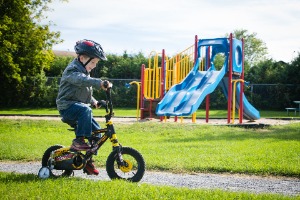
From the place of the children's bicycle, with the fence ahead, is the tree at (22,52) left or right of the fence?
left

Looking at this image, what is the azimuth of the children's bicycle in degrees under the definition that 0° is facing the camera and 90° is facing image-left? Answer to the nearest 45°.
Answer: approximately 270°

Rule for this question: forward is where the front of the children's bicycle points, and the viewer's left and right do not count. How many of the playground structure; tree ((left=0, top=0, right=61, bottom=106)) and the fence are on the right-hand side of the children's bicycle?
0

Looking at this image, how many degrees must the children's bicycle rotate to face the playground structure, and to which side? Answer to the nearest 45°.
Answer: approximately 90° to its left

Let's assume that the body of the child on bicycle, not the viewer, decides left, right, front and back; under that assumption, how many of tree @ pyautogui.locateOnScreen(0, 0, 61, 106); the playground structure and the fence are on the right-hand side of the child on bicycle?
0

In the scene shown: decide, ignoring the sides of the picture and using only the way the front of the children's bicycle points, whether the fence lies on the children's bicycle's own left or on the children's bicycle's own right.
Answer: on the children's bicycle's own left

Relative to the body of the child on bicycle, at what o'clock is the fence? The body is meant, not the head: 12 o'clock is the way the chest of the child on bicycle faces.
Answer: The fence is roughly at 10 o'clock from the child on bicycle.

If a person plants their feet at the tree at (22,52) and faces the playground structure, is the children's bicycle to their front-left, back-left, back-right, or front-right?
front-right

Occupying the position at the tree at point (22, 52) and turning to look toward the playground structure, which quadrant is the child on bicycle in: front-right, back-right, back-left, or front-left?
front-right

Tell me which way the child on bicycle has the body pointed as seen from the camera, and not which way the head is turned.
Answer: to the viewer's right

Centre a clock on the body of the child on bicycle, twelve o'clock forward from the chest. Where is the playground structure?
The playground structure is roughly at 10 o'clock from the child on bicycle.

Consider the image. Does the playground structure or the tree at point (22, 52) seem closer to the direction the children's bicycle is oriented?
the playground structure

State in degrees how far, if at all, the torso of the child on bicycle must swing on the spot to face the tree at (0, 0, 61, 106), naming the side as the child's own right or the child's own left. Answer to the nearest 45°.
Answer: approximately 90° to the child's own left

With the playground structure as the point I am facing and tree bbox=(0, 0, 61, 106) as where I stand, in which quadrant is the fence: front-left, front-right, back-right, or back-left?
front-left
